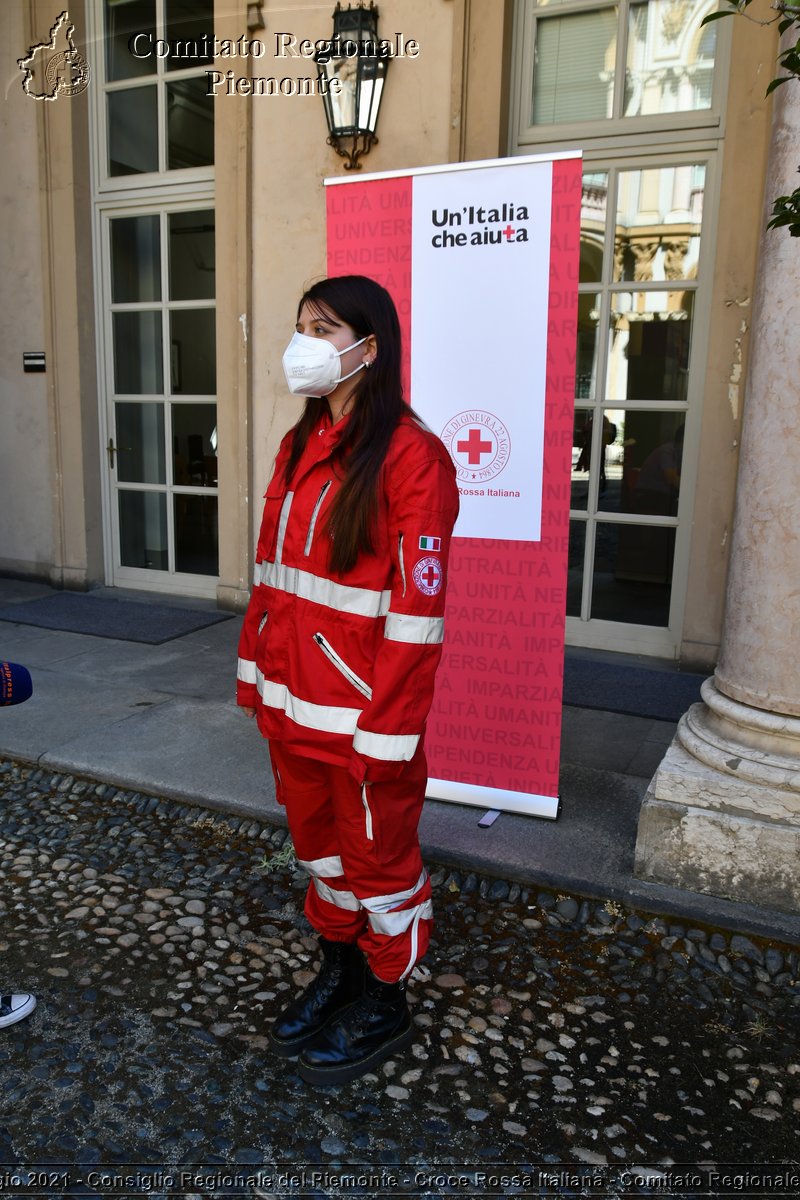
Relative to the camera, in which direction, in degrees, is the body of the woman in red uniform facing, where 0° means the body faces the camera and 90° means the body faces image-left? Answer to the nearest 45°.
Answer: approximately 45°

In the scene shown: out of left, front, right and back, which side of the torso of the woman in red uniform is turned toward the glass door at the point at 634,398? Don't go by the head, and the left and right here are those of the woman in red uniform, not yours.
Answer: back

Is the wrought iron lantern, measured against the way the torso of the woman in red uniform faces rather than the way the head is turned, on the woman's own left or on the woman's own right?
on the woman's own right

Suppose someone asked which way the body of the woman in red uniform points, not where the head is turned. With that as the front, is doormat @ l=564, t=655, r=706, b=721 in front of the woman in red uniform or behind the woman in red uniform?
behind

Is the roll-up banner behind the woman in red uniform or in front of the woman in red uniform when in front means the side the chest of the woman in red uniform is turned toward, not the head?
behind

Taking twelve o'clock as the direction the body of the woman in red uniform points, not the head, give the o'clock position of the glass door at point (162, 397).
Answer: The glass door is roughly at 4 o'clock from the woman in red uniform.

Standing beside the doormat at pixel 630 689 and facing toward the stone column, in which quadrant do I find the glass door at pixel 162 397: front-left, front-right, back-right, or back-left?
back-right
